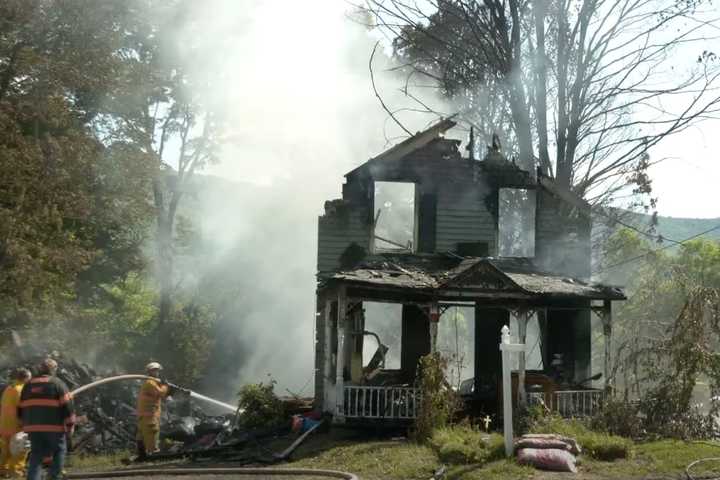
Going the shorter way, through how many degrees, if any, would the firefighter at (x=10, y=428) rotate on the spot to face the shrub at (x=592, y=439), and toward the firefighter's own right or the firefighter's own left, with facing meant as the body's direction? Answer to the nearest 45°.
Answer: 0° — they already face it

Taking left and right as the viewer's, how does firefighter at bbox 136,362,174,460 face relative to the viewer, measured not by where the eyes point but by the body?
facing to the right of the viewer

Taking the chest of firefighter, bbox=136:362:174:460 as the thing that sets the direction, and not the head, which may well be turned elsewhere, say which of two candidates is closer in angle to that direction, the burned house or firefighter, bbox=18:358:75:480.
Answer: the burned house

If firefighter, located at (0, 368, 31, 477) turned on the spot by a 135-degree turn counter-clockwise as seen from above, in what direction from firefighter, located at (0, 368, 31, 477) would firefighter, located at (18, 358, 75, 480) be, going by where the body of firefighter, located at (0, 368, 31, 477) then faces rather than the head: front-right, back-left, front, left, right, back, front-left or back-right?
back-left

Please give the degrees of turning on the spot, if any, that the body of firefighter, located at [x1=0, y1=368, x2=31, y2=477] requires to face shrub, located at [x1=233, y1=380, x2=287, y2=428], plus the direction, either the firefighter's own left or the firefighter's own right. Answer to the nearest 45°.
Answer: approximately 45° to the firefighter's own left

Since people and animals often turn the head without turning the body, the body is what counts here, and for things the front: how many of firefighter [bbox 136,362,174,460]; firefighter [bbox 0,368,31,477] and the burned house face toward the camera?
1

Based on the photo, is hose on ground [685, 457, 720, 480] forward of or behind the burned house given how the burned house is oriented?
forward

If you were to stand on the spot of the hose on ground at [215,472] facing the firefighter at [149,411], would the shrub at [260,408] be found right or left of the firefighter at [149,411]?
right

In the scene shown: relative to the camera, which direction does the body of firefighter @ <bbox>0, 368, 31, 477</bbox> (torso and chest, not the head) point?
to the viewer's right

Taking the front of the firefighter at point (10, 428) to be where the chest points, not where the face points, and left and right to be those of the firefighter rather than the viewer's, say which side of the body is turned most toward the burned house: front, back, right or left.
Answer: front
